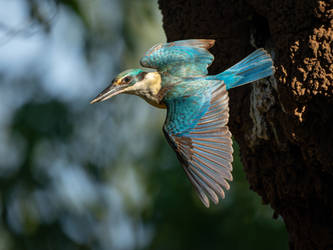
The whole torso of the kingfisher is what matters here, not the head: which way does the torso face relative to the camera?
to the viewer's left
